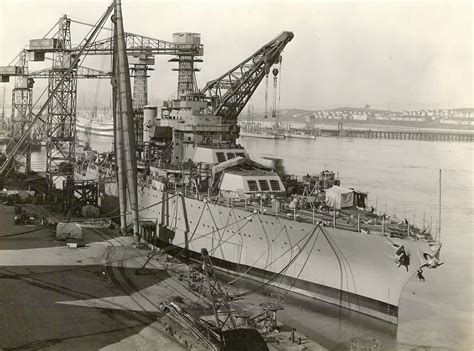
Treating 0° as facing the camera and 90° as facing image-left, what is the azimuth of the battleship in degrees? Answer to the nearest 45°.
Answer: approximately 315°
